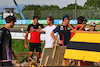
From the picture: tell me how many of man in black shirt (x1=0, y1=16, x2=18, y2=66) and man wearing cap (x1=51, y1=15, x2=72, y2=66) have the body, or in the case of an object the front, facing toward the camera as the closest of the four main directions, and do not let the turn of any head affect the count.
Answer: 1

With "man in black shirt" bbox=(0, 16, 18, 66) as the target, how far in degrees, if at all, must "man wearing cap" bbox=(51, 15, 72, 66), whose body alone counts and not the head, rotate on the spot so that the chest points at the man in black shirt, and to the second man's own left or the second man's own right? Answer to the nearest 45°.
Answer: approximately 45° to the second man's own right

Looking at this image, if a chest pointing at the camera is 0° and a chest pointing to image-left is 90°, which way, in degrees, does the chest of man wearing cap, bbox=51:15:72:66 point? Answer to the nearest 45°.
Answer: approximately 0°

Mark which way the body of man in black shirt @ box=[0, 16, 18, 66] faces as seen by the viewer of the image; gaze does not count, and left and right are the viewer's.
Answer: facing away from the viewer and to the right of the viewer

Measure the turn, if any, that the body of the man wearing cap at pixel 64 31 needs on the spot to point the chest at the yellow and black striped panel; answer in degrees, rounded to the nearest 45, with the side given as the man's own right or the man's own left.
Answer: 0° — they already face it

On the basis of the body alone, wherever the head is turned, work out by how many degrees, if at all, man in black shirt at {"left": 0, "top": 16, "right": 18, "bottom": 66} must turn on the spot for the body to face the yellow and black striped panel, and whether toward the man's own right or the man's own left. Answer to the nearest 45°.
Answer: approximately 45° to the man's own right

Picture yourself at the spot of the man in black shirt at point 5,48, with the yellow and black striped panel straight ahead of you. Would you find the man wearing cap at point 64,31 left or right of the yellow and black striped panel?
left

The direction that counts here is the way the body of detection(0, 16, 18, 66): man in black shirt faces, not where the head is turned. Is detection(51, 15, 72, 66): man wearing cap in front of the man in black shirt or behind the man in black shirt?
in front
